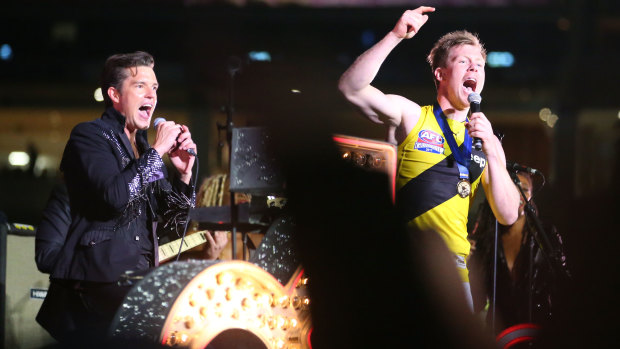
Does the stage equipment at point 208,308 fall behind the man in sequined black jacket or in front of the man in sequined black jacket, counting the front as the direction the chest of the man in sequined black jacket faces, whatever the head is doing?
in front

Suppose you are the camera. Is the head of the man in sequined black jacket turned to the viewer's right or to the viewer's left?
to the viewer's right

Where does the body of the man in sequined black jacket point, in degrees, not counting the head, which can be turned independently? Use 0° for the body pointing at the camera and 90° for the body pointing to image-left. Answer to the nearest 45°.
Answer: approximately 315°

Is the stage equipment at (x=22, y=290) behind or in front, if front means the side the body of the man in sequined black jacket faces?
behind
